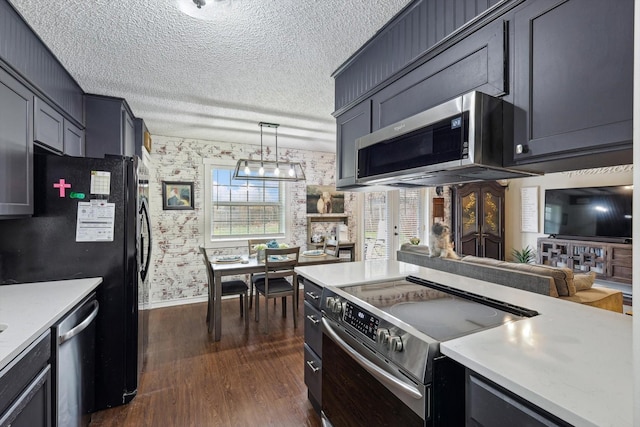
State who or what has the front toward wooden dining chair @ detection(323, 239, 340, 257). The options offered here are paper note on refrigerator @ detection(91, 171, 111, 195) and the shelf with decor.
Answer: the shelf with decor

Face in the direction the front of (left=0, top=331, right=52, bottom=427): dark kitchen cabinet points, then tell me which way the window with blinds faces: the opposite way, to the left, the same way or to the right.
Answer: to the right

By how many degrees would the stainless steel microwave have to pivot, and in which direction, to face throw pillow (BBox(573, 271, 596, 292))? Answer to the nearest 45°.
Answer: approximately 180°

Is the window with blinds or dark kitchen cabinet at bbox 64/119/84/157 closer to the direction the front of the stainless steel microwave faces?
the dark kitchen cabinet

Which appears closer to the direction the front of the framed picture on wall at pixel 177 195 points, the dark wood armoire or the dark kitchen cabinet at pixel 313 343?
the dark kitchen cabinet

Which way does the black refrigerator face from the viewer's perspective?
to the viewer's right

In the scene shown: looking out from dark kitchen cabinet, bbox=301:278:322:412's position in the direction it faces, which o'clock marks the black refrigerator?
The black refrigerator is roughly at 12 o'clock from the dark kitchen cabinet.

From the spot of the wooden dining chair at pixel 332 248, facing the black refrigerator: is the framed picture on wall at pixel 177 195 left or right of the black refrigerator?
right
